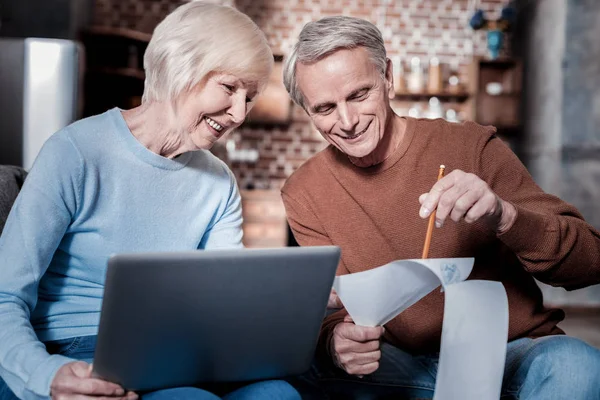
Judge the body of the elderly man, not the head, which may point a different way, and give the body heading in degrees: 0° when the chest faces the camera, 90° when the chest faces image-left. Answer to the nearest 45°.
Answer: approximately 0°

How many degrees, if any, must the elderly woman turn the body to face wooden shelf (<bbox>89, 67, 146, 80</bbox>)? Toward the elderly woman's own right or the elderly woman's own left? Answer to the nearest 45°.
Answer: approximately 135° to the elderly woman's own left

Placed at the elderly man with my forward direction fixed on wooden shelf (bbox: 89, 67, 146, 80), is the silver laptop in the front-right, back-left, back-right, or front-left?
back-left

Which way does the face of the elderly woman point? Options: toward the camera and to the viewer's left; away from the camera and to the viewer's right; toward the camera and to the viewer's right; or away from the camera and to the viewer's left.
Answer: toward the camera and to the viewer's right

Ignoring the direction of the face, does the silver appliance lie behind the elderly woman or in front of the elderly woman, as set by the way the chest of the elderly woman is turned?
behind

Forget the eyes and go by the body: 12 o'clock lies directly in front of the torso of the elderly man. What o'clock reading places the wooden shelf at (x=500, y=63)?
The wooden shelf is roughly at 6 o'clock from the elderly man.

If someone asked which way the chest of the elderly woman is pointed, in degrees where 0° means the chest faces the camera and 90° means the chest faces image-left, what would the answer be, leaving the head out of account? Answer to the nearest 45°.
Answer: approximately 315°

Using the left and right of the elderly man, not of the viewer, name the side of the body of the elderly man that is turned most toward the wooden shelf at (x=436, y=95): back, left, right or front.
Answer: back
